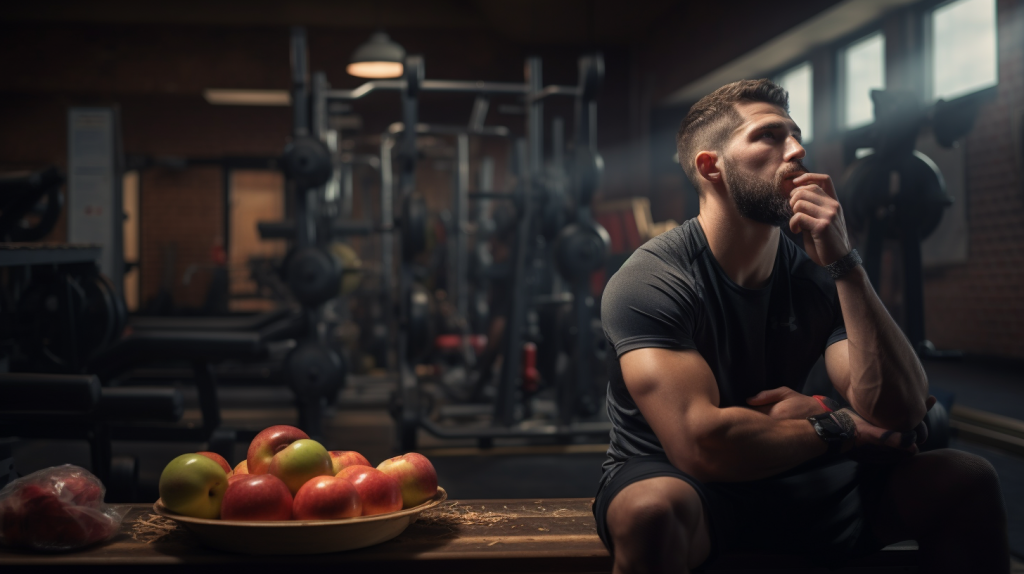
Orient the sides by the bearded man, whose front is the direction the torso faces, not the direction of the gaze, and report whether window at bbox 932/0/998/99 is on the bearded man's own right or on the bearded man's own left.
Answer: on the bearded man's own left

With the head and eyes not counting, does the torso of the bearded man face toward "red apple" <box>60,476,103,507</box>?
no

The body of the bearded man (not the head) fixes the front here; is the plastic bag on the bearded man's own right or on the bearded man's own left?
on the bearded man's own right

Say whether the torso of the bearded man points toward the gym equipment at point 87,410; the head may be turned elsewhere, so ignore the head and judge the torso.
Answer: no

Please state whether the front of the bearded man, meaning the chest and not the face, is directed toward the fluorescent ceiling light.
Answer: no

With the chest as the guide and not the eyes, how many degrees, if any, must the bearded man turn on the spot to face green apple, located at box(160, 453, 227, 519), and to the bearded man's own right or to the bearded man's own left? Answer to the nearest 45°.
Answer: approximately 90° to the bearded man's own right

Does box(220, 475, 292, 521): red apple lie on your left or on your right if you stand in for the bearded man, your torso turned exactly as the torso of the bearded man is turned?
on your right
